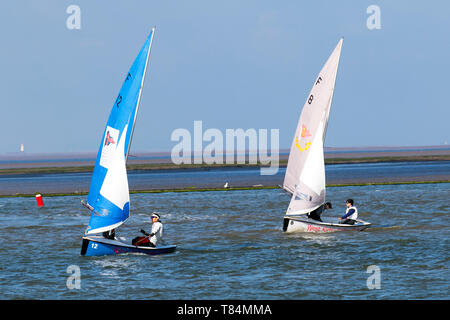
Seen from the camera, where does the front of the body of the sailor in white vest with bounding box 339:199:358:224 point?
to the viewer's left

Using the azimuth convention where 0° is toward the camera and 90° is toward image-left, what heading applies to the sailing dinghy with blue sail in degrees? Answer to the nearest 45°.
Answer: approximately 45°

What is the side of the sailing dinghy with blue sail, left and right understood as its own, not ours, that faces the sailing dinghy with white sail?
back

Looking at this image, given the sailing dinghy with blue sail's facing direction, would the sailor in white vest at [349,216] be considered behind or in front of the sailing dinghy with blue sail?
behind
